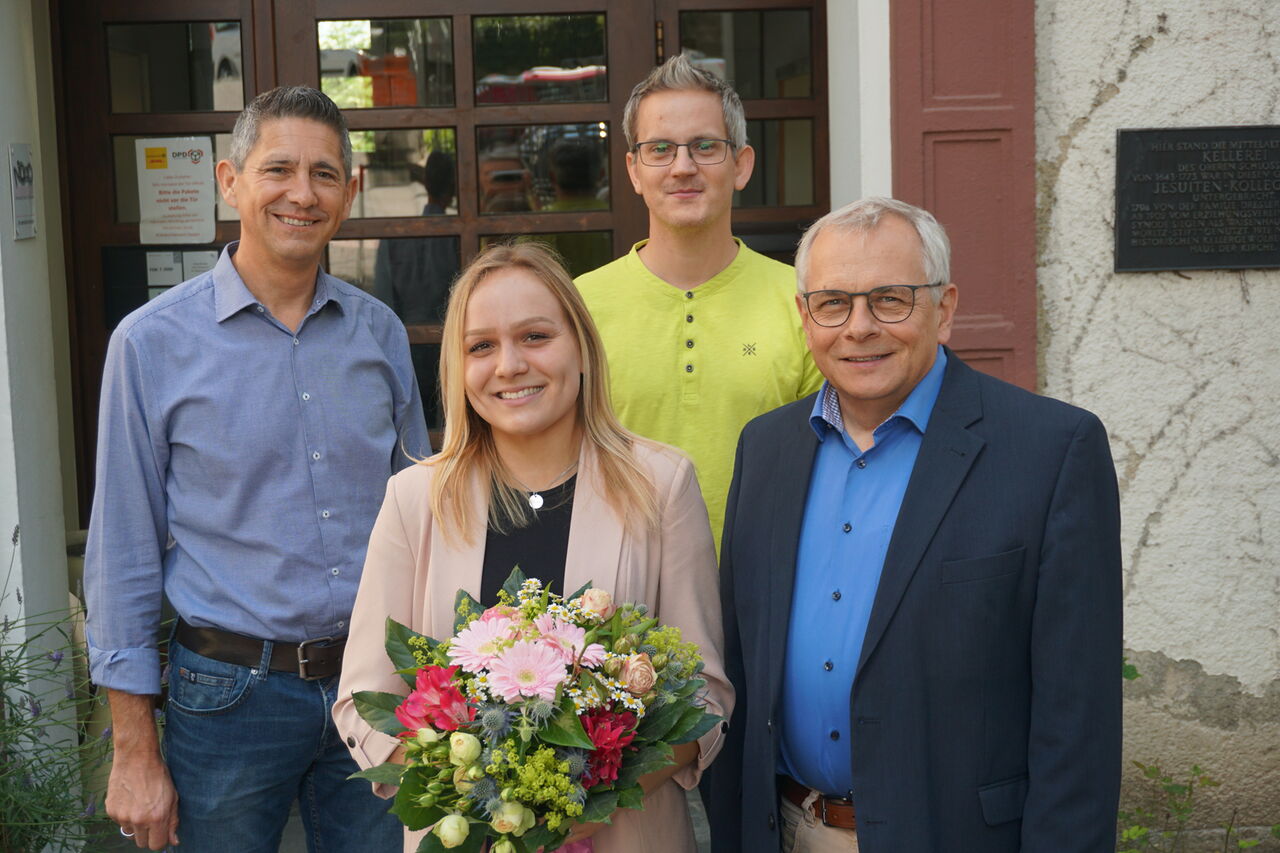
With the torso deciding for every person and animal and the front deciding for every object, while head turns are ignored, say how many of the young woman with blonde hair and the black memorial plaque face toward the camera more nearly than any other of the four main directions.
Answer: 2

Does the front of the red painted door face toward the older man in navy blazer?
yes

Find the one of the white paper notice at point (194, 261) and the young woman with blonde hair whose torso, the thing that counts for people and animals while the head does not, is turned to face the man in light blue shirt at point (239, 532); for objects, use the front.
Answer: the white paper notice

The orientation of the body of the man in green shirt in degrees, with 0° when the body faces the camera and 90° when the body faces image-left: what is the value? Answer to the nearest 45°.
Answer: approximately 0°

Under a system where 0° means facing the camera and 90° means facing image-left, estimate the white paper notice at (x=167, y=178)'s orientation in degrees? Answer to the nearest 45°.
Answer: approximately 0°

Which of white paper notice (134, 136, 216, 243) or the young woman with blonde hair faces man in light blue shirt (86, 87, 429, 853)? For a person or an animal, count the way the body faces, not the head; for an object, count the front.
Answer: the white paper notice

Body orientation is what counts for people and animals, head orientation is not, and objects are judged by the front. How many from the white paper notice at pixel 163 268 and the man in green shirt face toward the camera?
2

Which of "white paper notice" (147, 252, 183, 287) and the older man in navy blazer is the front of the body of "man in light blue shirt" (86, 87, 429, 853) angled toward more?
the older man in navy blazer
